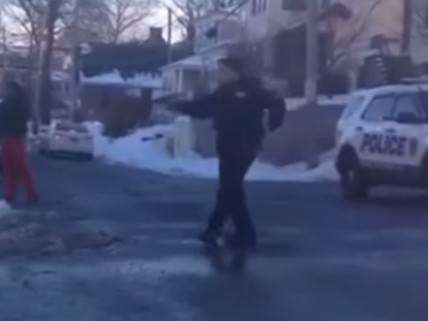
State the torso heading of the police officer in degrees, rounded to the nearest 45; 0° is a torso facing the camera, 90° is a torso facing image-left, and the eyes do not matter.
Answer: approximately 45°

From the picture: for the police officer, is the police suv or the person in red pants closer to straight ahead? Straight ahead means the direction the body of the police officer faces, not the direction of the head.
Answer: the person in red pants

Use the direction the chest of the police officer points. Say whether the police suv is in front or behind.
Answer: behind

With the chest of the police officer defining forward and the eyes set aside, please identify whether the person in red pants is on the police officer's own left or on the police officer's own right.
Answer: on the police officer's own right
